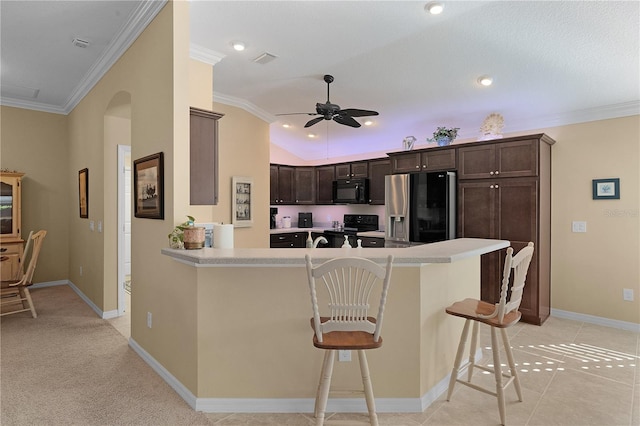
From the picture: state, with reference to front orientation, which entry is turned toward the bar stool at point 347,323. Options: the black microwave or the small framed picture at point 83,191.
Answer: the black microwave

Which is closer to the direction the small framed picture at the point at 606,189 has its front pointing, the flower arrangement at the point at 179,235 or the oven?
the flower arrangement

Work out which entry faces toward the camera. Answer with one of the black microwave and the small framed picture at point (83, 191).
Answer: the black microwave

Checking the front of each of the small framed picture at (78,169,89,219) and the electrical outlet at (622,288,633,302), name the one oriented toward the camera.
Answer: the electrical outlet

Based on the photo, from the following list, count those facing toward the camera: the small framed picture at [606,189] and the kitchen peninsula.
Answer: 2

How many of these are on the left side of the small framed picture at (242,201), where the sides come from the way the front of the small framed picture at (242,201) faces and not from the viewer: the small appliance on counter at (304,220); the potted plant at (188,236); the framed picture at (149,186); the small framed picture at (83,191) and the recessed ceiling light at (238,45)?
1

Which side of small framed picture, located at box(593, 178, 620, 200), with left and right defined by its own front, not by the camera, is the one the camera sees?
front

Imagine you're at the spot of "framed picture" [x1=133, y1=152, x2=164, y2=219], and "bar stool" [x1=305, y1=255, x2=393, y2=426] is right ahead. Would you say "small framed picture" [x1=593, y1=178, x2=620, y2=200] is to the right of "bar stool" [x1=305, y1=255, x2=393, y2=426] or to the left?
left

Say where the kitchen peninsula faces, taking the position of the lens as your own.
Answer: facing the viewer

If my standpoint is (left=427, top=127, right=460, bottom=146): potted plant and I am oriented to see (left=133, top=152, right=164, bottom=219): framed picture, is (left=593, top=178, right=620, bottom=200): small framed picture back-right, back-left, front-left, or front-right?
back-left
